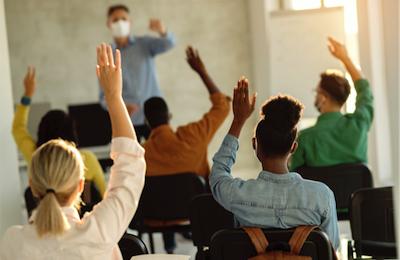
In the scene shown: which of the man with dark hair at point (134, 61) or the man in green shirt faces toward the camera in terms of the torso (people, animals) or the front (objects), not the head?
the man with dark hair

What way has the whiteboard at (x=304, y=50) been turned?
toward the camera

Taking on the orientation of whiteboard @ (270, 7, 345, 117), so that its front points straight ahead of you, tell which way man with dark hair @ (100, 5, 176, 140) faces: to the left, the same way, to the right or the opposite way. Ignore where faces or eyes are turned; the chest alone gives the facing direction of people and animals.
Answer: the same way

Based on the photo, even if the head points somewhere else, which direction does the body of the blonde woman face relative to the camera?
away from the camera

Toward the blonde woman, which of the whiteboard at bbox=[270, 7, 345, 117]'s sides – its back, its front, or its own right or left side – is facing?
front

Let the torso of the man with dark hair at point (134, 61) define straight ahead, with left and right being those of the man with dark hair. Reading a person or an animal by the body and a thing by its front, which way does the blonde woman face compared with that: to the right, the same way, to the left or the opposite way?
the opposite way

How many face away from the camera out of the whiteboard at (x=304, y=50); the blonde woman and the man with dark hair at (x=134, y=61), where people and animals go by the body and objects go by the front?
1

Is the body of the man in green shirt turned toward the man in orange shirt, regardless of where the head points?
no

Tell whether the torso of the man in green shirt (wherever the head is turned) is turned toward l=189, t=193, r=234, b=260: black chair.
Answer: no

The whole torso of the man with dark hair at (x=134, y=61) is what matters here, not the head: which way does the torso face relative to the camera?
toward the camera

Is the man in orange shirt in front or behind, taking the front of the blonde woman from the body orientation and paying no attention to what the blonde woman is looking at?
in front

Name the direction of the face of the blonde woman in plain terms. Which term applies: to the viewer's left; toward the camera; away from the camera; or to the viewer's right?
away from the camera

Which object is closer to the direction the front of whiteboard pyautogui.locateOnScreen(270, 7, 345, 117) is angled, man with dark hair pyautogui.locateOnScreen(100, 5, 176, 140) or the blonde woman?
the blonde woman

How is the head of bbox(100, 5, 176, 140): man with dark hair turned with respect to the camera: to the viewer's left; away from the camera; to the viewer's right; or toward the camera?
toward the camera

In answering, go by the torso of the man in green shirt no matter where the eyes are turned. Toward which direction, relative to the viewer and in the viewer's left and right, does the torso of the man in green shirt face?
facing away from the viewer and to the left of the viewer

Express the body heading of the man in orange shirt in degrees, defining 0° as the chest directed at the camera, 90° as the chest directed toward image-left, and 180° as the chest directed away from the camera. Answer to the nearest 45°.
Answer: approximately 135°
